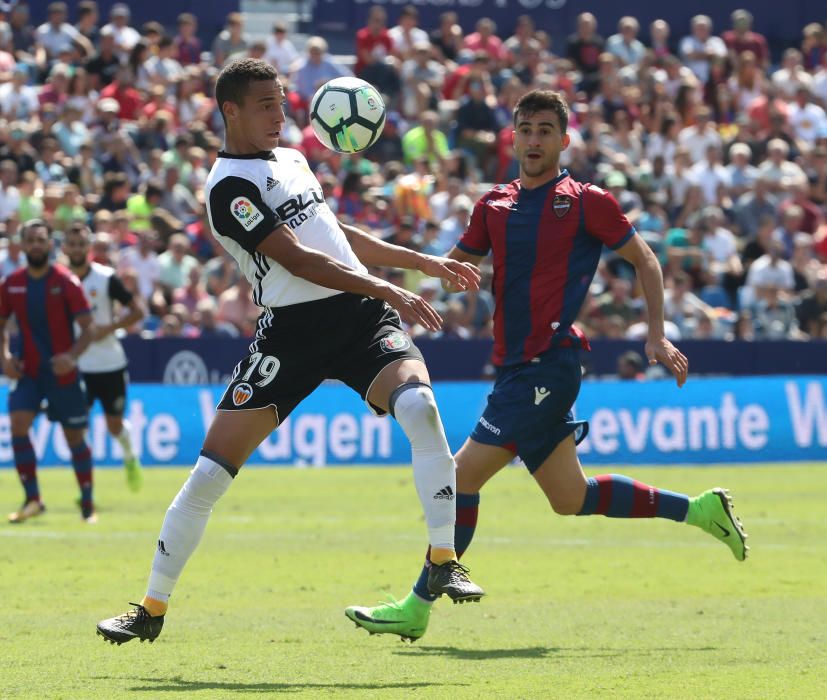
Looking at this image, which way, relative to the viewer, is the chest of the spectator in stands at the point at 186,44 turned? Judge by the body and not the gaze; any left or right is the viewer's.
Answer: facing the viewer

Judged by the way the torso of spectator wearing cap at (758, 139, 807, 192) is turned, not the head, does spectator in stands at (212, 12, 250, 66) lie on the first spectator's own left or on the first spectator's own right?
on the first spectator's own right

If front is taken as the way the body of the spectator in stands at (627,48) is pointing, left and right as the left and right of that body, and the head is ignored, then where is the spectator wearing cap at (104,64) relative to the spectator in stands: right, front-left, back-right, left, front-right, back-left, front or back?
front-right

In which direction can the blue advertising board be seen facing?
toward the camera

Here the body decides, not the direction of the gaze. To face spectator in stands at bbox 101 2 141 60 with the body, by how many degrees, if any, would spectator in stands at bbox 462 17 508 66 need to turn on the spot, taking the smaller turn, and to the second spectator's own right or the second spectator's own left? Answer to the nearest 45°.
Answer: approximately 45° to the second spectator's own right

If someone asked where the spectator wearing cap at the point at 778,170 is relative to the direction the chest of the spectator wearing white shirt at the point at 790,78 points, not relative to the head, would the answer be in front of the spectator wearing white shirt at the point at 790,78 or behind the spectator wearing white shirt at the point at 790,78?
in front

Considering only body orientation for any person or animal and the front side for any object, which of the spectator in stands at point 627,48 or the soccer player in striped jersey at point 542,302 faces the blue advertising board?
the spectator in stands

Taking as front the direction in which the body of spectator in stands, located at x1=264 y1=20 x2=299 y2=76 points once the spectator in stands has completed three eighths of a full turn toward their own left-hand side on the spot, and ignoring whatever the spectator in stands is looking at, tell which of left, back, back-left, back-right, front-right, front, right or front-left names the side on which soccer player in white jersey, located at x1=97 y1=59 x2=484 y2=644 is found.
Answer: back-right

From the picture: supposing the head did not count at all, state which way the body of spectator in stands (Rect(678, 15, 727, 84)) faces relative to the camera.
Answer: toward the camera

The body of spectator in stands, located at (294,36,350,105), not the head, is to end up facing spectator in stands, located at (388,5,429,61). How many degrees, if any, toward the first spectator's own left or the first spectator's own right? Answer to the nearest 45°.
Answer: approximately 135° to the first spectator's own left

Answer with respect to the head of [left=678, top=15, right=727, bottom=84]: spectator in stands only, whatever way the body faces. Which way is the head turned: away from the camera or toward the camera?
toward the camera

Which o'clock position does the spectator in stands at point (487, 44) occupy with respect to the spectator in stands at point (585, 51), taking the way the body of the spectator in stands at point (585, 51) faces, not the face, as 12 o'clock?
the spectator in stands at point (487, 44) is roughly at 2 o'clock from the spectator in stands at point (585, 51).

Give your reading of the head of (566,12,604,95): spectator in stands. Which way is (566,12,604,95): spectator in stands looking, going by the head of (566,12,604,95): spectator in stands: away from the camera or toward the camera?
toward the camera

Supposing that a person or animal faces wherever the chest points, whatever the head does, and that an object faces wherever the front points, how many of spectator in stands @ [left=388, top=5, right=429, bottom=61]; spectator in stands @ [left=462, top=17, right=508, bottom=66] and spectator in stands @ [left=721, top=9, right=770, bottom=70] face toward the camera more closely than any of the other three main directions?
3

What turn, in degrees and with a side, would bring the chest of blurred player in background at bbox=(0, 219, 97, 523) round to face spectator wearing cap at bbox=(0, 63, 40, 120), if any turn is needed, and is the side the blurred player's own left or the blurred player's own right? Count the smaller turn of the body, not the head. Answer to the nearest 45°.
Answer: approximately 180°

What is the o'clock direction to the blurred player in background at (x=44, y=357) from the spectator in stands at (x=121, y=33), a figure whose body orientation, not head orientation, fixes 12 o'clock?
The blurred player in background is roughly at 12 o'clock from the spectator in stands.

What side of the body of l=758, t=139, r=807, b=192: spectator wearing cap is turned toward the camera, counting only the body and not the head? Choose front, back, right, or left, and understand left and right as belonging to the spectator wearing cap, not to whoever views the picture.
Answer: front

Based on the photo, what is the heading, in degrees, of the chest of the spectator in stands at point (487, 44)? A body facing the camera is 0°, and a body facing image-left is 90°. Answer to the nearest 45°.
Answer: approximately 0°

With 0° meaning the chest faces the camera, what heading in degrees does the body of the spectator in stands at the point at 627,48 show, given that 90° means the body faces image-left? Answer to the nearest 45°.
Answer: approximately 0°
